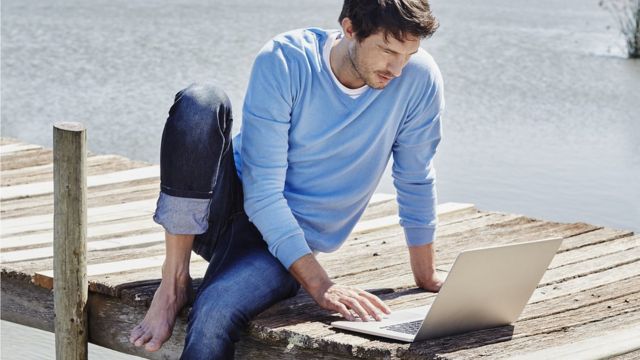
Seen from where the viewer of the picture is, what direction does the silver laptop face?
facing away from the viewer and to the left of the viewer

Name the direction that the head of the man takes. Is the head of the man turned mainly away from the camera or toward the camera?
toward the camera
